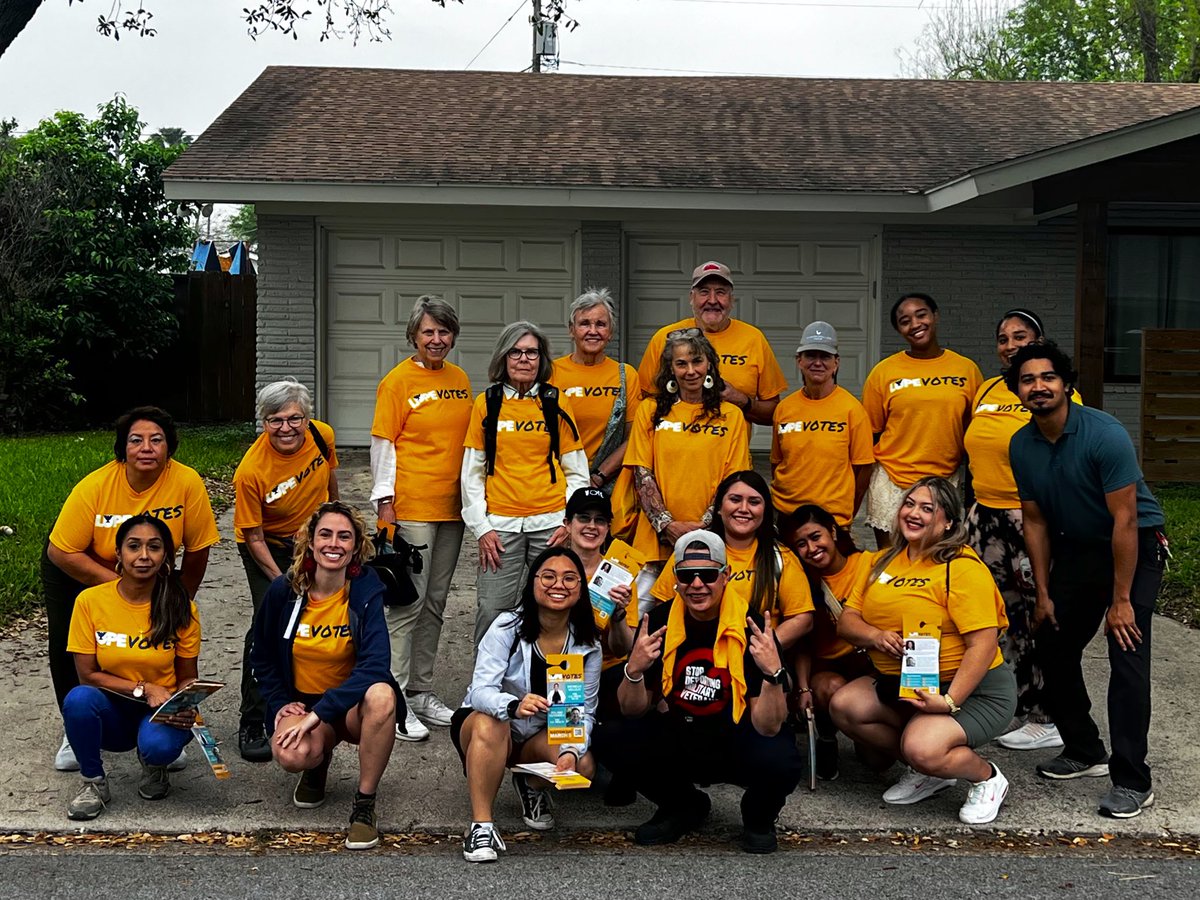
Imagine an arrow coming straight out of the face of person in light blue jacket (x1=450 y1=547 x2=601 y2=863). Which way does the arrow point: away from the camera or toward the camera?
toward the camera

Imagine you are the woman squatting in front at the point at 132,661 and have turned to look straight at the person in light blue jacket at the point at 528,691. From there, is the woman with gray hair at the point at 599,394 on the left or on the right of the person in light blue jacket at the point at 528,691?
left

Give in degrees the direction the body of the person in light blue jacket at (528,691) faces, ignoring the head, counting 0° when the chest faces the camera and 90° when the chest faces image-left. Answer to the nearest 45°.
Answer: approximately 0°

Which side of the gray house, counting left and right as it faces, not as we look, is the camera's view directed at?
front

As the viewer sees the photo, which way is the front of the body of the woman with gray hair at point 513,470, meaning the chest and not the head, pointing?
toward the camera

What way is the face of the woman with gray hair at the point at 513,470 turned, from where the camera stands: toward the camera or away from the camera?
toward the camera

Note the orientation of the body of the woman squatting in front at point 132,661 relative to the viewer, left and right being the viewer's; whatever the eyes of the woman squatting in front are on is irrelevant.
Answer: facing the viewer

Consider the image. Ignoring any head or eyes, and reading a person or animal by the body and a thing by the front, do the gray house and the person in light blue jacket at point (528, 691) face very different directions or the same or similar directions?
same or similar directions

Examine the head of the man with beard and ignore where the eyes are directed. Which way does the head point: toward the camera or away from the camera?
toward the camera

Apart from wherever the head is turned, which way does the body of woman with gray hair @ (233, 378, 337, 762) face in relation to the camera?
toward the camera

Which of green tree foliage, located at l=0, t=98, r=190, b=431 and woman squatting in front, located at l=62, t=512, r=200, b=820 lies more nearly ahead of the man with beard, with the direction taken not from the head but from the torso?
the woman squatting in front

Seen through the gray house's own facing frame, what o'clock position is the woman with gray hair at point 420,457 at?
The woman with gray hair is roughly at 12 o'clock from the gray house.

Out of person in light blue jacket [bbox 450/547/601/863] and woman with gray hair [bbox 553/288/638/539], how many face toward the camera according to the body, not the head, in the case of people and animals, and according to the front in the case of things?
2

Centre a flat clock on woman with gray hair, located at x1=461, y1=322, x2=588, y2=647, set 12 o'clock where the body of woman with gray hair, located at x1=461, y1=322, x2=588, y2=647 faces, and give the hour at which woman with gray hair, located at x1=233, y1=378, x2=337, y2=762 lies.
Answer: woman with gray hair, located at x1=233, y1=378, x2=337, y2=762 is roughly at 3 o'clock from woman with gray hair, located at x1=461, y1=322, x2=588, y2=647.

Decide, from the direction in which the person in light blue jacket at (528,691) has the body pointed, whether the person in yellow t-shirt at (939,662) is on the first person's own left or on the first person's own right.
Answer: on the first person's own left
